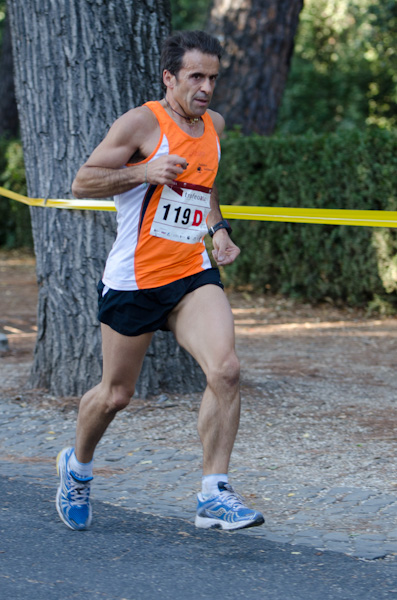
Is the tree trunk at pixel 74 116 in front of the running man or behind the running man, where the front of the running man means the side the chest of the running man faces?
behind

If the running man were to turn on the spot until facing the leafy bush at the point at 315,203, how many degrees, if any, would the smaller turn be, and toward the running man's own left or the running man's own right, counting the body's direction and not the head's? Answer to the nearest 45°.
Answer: approximately 135° to the running man's own left

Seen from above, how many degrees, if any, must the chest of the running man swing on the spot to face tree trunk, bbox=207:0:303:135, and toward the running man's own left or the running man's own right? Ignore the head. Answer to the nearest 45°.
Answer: approximately 135° to the running man's own left

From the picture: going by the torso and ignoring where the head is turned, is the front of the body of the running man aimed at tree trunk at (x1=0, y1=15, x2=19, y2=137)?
no

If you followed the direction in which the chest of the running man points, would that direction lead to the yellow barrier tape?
no

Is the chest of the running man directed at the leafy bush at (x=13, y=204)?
no

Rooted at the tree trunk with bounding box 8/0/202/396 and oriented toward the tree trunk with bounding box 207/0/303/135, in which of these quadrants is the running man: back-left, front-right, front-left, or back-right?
back-right

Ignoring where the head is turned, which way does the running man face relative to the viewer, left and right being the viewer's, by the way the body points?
facing the viewer and to the right of the viewer

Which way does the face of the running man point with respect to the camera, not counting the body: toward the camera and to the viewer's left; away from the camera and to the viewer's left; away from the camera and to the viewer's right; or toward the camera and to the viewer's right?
toward the camera and to the viewer's right
